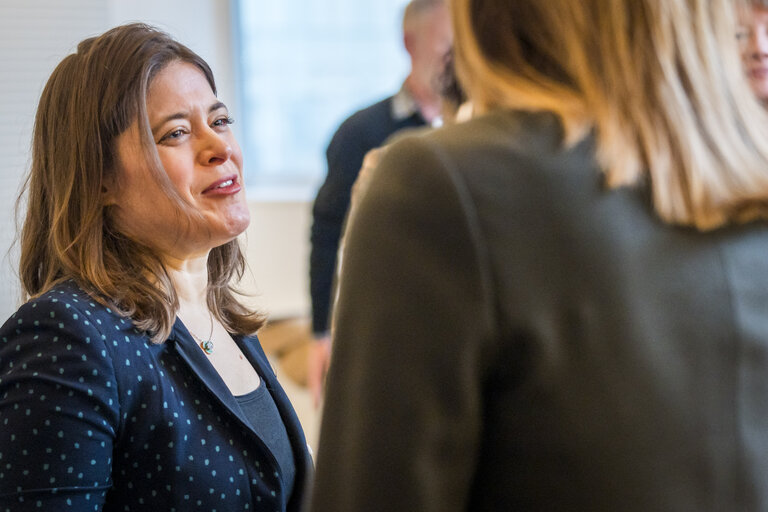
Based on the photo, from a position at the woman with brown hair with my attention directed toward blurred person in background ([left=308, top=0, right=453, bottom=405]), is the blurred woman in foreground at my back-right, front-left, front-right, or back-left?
back-right

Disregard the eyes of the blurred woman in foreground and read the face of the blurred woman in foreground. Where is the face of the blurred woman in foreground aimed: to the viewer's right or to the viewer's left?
to the viewer's left

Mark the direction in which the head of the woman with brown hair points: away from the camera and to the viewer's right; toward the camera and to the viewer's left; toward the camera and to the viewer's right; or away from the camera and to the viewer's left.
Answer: toward the camera and to the viewer's right

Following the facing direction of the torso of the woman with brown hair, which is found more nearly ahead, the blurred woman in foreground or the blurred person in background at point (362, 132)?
the blurred woman in foreground

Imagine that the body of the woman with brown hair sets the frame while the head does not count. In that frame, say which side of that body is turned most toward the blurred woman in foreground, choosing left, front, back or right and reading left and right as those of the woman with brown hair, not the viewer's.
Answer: front

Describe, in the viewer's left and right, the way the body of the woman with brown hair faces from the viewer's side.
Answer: facing the viewer and to the right of the viewer

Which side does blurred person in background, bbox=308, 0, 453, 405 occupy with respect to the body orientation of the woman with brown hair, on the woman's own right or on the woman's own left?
on the woman's own left

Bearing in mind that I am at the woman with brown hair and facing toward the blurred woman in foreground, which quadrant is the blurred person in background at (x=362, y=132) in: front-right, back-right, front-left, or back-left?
back-left
